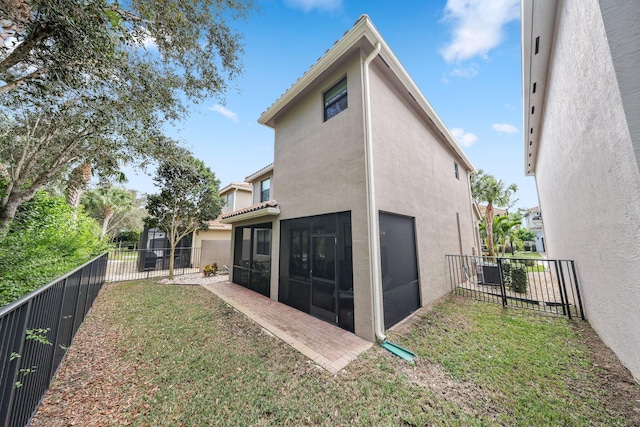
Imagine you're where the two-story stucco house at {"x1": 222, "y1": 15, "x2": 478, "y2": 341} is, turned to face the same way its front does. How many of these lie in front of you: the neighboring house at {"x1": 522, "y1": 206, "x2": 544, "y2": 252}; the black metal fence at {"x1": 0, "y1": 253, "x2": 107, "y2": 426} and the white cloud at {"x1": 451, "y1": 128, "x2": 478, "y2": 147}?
2

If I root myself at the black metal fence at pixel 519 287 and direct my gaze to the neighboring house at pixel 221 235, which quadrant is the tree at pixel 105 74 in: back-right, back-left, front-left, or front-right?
front-left

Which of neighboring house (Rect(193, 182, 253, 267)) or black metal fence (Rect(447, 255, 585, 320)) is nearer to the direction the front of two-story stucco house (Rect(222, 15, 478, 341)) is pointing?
the black metal fence

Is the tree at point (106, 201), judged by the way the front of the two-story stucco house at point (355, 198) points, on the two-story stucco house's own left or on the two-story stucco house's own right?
on the two-story stucco house's own left

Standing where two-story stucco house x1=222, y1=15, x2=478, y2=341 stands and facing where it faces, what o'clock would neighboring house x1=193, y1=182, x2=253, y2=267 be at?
The neighboring house is roughly at 9 o'clock from the two-story stucco house.

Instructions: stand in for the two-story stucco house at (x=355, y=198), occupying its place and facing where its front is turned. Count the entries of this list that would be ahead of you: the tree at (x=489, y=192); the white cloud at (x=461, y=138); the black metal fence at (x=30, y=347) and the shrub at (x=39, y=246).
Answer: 2

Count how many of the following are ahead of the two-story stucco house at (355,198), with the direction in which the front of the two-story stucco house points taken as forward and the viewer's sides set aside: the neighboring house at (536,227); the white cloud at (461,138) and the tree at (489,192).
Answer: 3

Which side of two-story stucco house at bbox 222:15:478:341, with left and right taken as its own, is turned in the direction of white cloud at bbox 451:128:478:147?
front

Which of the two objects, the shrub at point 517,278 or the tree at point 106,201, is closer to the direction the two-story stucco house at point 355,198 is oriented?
the shrub

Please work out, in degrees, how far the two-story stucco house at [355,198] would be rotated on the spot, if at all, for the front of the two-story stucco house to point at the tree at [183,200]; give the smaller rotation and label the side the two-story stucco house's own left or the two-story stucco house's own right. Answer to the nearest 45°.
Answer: approximately 90° to the two-story stucco house's own left

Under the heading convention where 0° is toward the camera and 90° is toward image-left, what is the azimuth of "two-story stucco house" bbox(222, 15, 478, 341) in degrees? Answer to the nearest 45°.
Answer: approximately 225°

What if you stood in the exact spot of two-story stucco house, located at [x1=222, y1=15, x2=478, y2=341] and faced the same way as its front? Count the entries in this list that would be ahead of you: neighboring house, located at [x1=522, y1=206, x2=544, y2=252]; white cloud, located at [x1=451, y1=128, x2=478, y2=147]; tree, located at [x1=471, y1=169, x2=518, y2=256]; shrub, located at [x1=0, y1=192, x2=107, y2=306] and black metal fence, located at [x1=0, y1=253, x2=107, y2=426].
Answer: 3

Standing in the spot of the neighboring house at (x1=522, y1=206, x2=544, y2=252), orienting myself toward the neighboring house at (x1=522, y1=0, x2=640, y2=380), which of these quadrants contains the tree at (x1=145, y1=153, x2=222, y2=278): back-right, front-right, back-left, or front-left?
front-right

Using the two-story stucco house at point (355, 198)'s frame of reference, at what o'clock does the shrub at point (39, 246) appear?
The shrub is roughly at 7 o'clock from the two-story stucco house.

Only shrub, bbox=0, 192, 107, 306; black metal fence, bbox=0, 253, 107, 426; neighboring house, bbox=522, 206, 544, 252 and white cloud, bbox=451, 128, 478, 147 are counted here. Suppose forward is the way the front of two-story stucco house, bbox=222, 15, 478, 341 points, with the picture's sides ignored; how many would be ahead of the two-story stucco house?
2

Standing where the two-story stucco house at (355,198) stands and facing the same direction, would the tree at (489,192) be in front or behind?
in front

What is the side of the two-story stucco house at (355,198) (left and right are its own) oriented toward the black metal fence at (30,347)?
back
